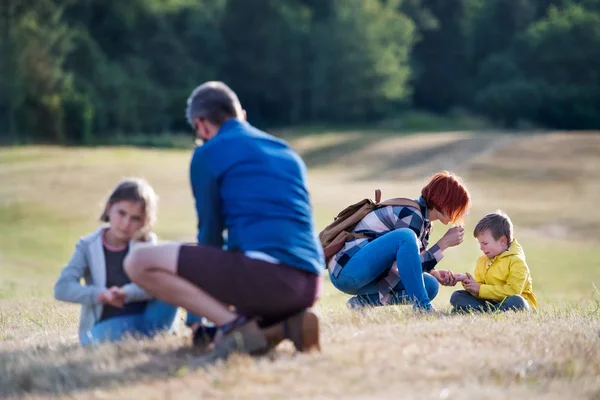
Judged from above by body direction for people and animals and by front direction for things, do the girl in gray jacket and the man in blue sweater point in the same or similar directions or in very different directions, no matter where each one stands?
very different directions

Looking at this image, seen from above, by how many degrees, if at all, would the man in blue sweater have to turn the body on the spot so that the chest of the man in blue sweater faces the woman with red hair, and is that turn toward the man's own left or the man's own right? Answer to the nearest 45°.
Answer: approximately 90° to the man's own right

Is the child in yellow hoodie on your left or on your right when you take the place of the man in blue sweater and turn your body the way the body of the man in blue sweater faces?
on your right

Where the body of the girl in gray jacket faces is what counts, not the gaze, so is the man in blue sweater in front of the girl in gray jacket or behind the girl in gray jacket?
in front

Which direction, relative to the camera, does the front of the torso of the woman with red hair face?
to the viewer's right

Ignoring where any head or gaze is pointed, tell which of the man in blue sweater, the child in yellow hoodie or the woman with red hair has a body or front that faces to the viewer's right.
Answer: the woman with red hair

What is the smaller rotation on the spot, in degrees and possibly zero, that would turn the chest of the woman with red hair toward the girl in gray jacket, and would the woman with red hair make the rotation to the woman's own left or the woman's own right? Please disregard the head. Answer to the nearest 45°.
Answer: approximately 135° to the woman's own right

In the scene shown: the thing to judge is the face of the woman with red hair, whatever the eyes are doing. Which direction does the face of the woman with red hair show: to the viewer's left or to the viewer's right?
to the viewer's right

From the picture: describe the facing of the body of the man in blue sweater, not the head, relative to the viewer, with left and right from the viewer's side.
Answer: facing away from the viewer and to the left of the viewer

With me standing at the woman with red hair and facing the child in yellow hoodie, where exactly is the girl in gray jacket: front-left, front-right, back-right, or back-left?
back-right

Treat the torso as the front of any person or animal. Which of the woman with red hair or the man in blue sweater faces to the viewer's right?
the woman with red hair

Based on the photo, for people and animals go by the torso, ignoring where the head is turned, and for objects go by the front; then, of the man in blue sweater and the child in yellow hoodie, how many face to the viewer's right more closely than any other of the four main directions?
0

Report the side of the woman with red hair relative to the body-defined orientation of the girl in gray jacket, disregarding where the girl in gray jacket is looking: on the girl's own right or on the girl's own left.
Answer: on the girl's own left

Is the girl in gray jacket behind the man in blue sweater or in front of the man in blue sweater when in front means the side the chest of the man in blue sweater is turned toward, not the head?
in front
